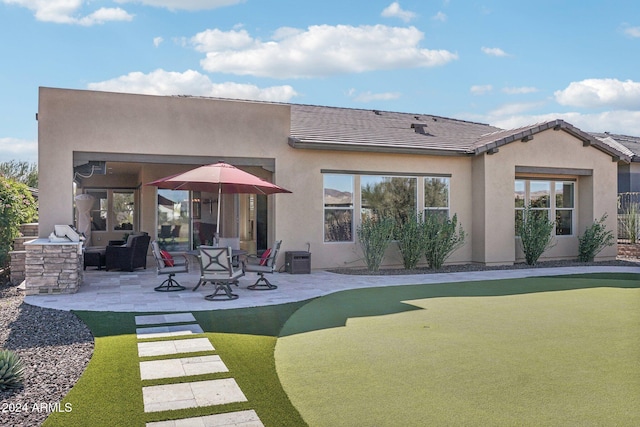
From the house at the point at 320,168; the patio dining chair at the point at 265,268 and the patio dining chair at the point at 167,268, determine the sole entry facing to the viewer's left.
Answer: the patio dining chair at the point at 265,268

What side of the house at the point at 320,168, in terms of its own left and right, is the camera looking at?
back

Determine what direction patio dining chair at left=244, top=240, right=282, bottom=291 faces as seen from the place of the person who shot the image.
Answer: facing to the left of the viewer

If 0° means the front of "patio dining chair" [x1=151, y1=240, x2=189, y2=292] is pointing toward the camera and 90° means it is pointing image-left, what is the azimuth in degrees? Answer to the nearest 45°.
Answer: approximately 270°

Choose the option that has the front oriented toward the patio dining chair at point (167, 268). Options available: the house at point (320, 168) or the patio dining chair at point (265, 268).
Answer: the patio dining chair at point (265, 268)

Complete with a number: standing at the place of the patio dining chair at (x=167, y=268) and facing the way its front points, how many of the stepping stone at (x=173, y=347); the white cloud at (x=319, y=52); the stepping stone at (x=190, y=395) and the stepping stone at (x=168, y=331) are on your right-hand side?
3

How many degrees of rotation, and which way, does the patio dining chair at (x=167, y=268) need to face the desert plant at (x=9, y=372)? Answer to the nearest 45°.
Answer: approximately 90° to its right

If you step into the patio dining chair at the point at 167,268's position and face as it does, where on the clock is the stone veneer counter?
The stone veneer counter is roughly at 6 o'clock from the patio dining chair.

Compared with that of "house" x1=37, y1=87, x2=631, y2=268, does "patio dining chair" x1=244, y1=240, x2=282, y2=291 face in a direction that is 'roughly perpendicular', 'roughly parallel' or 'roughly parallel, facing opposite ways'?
roughly perpendicular

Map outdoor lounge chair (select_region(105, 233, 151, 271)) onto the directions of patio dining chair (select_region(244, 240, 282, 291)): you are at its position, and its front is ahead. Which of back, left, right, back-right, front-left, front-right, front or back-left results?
front-right

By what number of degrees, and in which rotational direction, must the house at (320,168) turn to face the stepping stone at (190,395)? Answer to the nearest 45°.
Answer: approximately 180°
